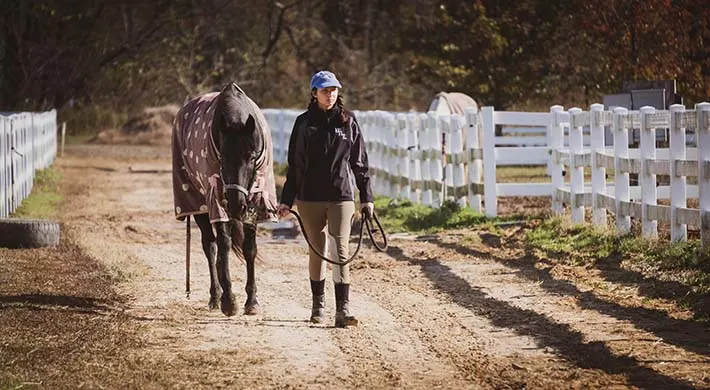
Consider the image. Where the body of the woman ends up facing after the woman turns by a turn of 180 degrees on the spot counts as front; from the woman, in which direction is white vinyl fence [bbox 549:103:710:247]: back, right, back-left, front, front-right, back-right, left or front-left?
front-right

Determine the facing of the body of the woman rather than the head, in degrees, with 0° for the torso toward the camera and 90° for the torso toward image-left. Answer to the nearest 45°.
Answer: approximately 0°

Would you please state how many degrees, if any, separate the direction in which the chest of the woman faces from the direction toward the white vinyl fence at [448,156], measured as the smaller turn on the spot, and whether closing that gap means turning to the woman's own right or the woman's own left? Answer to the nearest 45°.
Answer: approximately 180°

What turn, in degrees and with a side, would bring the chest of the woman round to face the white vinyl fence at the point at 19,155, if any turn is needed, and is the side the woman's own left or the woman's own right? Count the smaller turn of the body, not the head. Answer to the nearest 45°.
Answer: approximately 135° to the woman's own right
